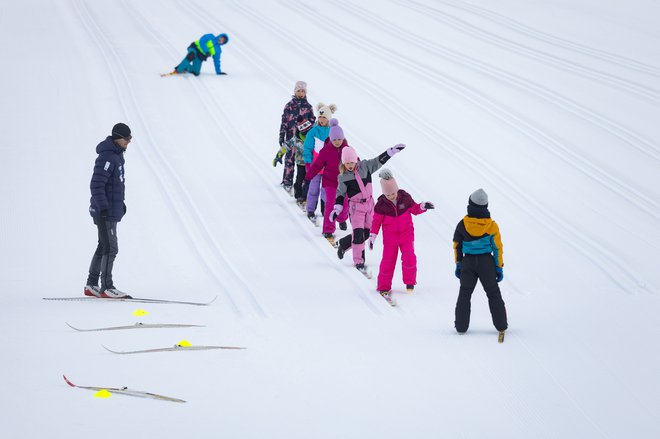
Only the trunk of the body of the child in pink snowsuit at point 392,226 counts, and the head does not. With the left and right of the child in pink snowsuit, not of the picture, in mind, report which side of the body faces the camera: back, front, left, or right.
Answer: front

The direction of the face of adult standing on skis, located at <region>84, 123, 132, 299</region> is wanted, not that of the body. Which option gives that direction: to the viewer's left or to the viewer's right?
to the viewer's right

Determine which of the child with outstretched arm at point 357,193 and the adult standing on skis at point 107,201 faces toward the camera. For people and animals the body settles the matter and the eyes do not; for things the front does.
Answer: the child with outstretched arm

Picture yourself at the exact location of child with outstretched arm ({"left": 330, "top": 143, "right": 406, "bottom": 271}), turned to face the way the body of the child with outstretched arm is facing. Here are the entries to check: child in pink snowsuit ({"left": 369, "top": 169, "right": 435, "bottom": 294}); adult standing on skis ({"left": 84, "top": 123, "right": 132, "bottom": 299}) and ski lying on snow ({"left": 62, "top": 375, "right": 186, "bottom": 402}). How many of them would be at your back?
0

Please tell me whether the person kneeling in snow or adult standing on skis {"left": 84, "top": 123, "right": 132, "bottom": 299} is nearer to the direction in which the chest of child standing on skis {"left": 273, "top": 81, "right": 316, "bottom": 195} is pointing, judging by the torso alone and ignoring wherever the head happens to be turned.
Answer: the adult standing on skis

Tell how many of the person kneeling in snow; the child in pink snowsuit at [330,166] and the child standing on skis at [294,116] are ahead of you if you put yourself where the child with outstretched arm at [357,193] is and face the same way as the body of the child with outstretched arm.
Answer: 0

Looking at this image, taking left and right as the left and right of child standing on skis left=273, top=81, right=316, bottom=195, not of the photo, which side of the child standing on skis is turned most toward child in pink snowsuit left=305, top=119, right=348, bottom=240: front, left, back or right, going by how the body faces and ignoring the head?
front

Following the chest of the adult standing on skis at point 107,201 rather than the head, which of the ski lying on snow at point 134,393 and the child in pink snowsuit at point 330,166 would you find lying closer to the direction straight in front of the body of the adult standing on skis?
the child in pink snowsuit

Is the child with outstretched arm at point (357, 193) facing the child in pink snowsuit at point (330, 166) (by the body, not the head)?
no

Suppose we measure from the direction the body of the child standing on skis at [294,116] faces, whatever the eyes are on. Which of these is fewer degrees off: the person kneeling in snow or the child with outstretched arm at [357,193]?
the child with outstretched arm

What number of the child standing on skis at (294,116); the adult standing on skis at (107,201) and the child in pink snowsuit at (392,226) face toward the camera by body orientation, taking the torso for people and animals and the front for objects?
2

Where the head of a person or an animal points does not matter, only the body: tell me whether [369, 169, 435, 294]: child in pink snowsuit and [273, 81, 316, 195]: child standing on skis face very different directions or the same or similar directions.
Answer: same or similar directions

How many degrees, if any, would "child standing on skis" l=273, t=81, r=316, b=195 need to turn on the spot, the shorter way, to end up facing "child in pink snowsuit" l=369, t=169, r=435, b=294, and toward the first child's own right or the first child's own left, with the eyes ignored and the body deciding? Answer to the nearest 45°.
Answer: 0° — they already face them

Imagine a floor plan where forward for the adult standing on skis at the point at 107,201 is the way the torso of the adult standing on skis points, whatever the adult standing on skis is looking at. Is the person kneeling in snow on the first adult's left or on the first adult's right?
on the first adult's left

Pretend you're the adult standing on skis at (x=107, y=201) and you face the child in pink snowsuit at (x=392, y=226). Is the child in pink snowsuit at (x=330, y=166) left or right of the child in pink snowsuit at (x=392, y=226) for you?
left

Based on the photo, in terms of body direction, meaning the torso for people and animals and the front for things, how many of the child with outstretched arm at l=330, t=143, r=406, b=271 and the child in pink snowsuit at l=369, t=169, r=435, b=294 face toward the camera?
2

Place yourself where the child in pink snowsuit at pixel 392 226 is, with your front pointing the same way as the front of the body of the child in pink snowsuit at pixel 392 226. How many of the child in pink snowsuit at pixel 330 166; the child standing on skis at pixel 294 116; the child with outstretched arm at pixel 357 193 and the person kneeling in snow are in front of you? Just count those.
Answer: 0

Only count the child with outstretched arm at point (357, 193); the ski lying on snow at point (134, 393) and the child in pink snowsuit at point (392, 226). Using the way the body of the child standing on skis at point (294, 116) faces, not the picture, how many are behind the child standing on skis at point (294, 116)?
0

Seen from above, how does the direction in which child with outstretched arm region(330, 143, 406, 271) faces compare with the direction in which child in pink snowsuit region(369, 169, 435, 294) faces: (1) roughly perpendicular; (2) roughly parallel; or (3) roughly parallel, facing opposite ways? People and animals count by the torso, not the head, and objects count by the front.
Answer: roughly parallel

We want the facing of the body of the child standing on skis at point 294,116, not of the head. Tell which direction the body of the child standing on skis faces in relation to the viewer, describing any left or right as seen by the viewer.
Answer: facing the viewer

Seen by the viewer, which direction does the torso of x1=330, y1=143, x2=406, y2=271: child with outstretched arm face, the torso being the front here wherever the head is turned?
toward the camera

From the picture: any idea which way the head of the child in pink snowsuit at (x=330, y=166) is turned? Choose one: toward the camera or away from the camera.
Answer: toward the camera
